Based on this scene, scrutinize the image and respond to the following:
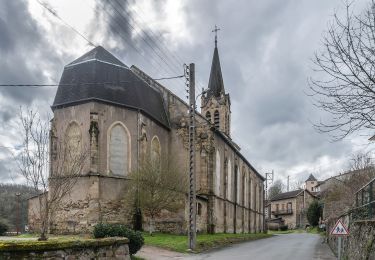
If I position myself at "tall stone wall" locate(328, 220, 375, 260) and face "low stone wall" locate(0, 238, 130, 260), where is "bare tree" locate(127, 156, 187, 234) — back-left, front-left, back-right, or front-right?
front-right

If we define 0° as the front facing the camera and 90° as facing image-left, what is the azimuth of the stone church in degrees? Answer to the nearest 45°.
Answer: approximately 225°

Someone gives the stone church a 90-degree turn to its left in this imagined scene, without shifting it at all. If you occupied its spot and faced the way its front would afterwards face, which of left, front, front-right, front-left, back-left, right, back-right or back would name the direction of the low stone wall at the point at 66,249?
back-left

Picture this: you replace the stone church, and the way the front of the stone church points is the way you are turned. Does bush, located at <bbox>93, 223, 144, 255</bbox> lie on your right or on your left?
on your right

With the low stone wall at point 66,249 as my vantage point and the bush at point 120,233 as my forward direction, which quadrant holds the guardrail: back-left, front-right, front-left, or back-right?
front-right

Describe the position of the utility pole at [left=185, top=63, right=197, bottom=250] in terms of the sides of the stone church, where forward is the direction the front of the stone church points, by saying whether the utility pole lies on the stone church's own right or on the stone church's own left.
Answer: on the stone church's own right

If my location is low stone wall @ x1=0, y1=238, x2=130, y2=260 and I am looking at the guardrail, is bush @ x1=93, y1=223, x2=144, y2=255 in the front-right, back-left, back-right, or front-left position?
front-left

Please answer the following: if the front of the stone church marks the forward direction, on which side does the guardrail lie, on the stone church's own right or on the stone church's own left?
on the stone church's own right
